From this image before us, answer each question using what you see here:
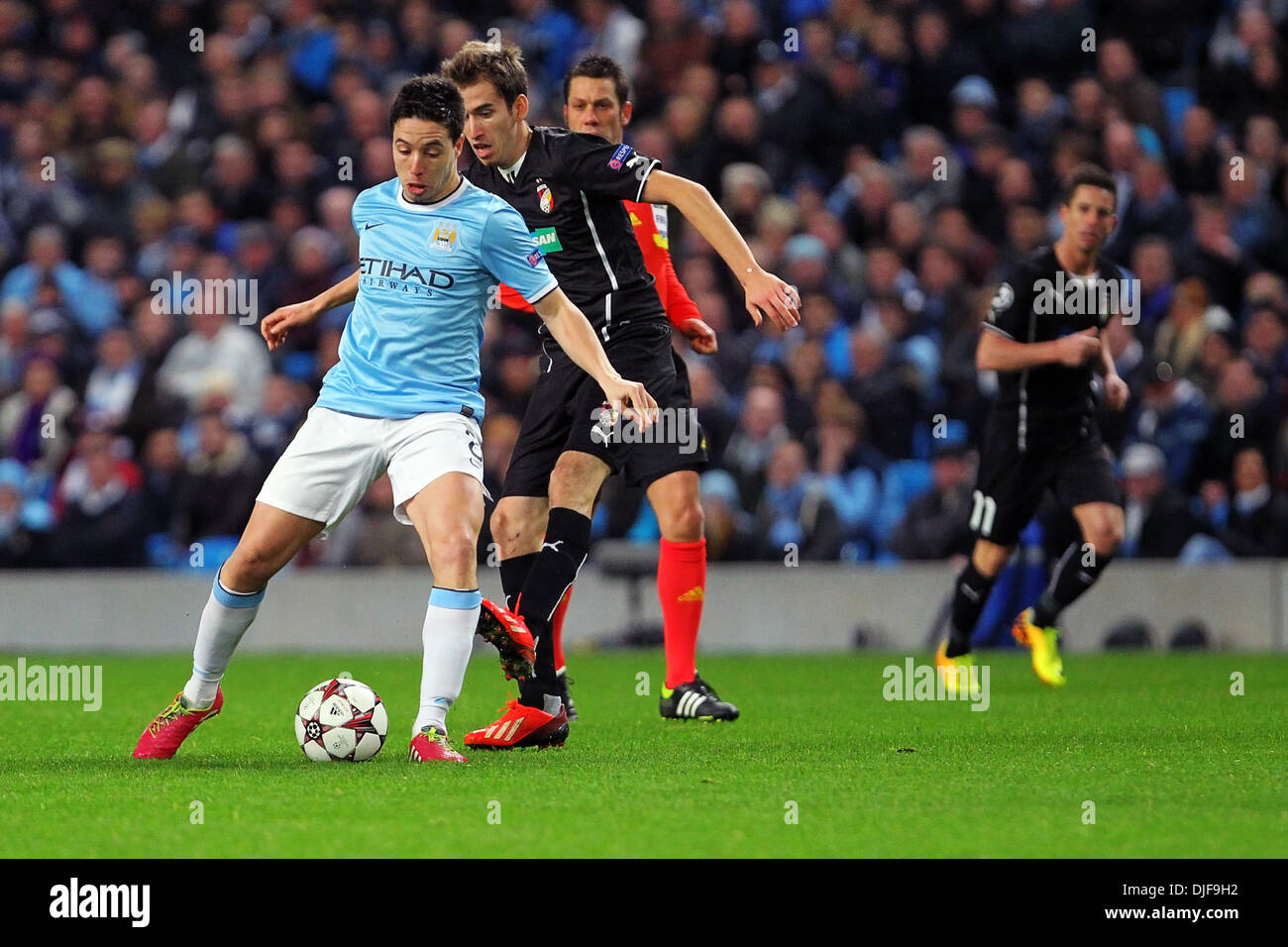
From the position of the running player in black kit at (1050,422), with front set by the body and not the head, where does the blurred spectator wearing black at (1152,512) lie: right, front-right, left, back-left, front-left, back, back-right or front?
back-left

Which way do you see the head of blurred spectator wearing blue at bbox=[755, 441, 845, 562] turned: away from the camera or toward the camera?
toward the camera

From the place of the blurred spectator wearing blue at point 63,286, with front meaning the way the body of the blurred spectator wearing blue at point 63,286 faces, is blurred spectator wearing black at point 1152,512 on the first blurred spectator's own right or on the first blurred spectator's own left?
on the first blurred spectator's own left

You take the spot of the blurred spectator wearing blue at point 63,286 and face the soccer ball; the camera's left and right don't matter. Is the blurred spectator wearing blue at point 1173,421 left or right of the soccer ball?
left

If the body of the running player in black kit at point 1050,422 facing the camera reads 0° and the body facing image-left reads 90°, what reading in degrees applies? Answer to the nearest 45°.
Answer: approximately 315°

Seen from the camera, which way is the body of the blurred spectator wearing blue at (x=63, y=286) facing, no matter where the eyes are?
toward the camera

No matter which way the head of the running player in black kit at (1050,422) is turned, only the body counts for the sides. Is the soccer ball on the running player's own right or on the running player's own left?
on the running player's own right

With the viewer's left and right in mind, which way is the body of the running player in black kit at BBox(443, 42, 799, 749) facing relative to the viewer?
facing the viewer and to the left of the viewer

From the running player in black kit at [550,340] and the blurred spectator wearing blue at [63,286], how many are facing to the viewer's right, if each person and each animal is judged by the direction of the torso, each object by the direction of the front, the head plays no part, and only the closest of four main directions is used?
0

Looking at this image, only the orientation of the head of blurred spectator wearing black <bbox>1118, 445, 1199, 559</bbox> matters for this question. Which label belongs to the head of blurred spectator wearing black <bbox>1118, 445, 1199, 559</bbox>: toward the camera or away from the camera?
toward the camera

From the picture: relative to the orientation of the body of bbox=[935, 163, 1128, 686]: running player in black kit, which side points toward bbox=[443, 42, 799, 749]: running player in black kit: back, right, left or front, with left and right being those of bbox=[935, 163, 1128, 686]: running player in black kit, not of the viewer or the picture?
right
